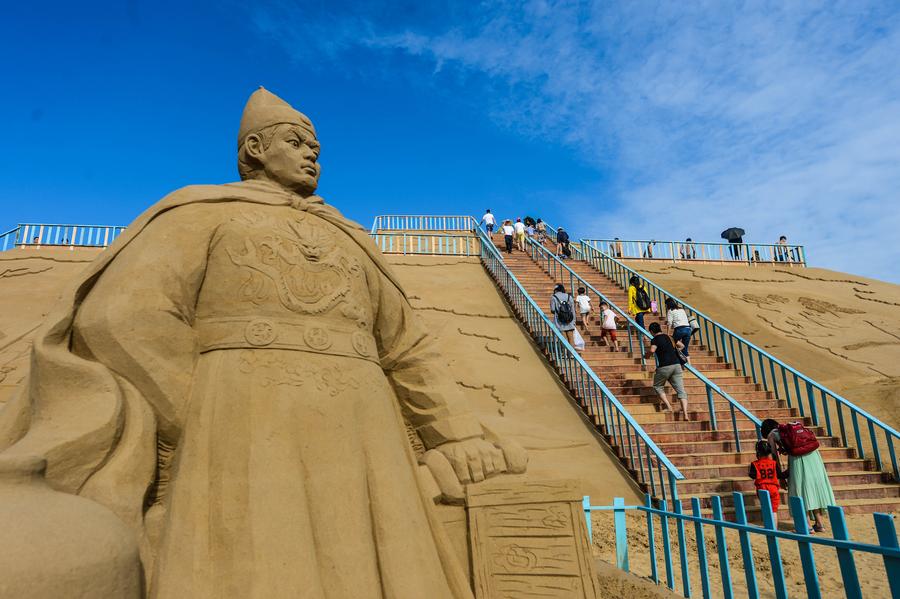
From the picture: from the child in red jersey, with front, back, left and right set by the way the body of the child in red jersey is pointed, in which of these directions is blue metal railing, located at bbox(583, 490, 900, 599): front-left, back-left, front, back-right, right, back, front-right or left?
back

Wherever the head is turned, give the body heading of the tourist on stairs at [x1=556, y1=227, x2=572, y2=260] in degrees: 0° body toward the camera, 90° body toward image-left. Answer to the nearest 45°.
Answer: approximately 180°

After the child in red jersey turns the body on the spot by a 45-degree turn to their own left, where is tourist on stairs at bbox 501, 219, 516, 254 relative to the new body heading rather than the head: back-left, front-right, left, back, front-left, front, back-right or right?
front

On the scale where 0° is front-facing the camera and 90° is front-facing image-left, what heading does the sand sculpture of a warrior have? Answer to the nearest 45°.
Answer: approximately 315°

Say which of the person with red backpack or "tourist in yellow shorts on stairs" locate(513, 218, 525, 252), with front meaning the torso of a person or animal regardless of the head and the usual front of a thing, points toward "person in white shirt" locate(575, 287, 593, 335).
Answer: the person with red backpack

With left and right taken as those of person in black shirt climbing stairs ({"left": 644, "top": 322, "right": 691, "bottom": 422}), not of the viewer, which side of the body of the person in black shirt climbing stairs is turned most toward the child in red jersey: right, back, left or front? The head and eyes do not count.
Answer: back

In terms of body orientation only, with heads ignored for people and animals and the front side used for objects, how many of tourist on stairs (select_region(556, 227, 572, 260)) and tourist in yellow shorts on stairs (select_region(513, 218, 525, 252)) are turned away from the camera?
2

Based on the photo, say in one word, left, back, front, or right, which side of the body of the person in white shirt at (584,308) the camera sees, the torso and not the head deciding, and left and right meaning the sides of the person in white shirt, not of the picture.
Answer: back

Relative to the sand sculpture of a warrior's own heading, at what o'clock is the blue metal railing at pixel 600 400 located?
The blue metal railing is roughly at 9 o'clock from the sand sculpture of a warrior.

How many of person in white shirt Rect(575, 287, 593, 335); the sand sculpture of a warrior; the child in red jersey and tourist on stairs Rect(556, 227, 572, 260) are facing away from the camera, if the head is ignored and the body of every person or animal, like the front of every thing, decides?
3

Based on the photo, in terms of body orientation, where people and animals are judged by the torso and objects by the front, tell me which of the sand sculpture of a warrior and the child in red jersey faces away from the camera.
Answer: the child in red jersey

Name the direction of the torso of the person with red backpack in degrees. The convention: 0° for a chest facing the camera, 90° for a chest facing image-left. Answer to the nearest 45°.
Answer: approximately 135°

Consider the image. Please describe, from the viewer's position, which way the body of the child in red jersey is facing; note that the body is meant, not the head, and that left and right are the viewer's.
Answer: facing away from the viewer

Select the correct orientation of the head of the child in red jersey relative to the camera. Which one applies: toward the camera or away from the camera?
away from the camera

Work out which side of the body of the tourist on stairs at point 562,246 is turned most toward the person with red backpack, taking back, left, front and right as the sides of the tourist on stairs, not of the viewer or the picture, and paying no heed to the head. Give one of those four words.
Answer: back
